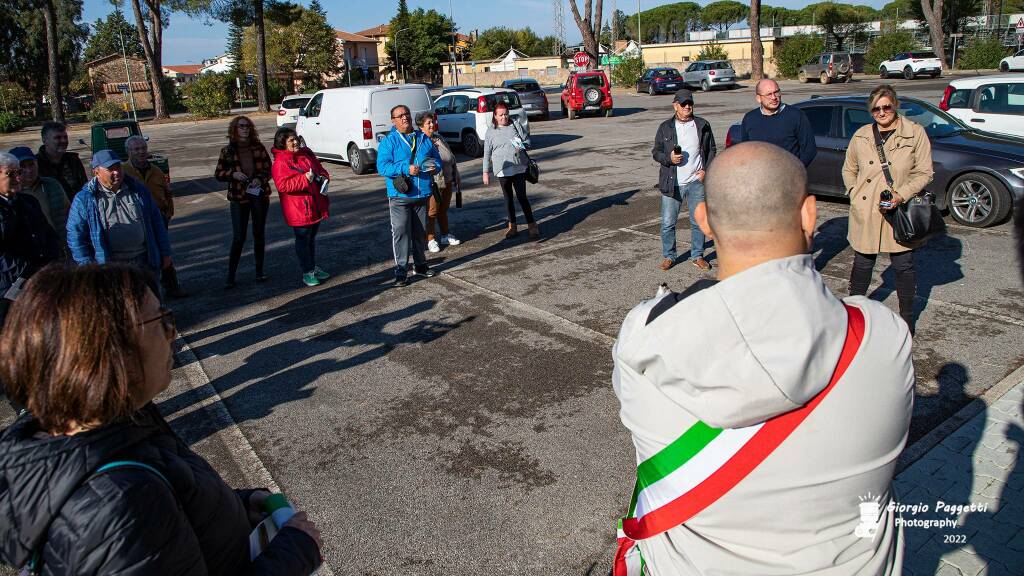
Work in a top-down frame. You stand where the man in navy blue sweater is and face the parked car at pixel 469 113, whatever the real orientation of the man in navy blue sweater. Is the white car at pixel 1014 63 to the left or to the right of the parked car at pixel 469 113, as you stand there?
right

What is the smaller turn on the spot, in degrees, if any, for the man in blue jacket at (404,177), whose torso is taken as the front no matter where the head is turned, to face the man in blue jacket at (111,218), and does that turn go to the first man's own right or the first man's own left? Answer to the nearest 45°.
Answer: approximately 90° to the first man's own right

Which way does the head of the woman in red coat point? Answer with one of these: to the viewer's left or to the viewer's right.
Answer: to the viewer's right

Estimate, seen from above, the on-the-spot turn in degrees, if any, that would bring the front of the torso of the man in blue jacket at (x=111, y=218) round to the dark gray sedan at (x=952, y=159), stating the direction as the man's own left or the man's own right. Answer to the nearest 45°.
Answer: approximately 45° to the man's own left

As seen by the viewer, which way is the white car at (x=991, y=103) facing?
to the viewer's right

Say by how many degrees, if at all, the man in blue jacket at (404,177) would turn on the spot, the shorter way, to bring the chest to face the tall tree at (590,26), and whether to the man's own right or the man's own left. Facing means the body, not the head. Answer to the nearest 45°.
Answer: approximately 135° to the man's own left

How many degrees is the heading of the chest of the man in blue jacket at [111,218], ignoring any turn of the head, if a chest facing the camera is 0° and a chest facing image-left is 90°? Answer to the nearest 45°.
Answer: approximately 315°

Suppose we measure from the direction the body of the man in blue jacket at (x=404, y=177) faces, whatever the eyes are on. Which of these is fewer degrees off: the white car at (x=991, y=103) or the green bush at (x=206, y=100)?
the white car

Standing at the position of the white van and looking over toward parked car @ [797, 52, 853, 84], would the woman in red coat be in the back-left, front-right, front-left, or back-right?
back-right

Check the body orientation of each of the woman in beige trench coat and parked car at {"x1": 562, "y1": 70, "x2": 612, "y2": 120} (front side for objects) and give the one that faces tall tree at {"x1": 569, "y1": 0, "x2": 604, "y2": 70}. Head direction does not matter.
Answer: the parked car

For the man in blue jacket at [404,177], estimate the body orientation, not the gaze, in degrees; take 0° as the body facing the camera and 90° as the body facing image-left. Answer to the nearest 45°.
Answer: approximately 315°
